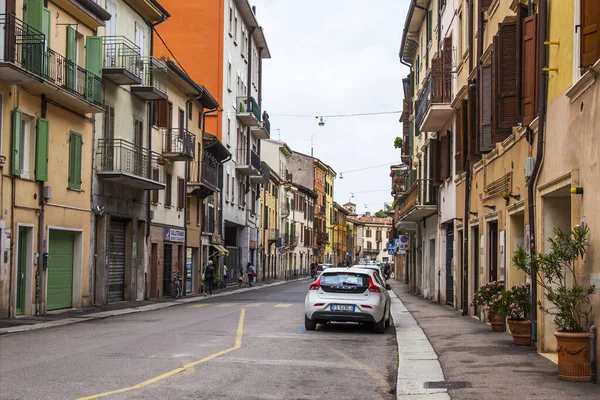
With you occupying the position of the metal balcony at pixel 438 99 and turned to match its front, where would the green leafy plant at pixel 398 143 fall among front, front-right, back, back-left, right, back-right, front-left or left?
right

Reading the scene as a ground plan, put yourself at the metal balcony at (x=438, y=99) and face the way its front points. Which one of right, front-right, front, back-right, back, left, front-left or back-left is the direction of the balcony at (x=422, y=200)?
right

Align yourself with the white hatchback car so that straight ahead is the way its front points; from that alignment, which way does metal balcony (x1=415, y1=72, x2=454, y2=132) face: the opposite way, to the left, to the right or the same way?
to the left

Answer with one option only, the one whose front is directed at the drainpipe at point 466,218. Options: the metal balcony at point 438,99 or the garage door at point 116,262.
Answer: the garage door

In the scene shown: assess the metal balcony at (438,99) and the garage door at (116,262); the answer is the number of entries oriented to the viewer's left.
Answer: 1

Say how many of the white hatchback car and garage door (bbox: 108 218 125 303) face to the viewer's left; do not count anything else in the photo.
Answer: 0

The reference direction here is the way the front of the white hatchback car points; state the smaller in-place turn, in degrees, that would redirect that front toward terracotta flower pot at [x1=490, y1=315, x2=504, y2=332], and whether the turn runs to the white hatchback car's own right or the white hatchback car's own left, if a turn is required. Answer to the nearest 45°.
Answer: approximately 90° to the white hatchback car's own right

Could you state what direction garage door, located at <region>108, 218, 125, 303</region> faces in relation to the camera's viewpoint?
facing the viewer and to the right of the viewer

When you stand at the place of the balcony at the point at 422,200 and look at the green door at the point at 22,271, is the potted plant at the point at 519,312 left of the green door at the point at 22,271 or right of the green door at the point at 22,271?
left

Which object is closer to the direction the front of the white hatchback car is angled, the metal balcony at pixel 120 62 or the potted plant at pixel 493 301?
the metal balcony

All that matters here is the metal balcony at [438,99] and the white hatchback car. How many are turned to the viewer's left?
1

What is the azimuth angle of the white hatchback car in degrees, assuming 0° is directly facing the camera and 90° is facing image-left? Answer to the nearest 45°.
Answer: approximately 180°

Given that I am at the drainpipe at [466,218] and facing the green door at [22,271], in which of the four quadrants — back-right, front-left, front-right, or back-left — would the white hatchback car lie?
front-left

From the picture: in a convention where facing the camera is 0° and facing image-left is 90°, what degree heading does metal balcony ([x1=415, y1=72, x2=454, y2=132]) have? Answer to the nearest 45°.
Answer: approximately 90°

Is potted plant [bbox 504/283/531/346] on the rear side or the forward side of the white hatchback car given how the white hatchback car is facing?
on the rear side

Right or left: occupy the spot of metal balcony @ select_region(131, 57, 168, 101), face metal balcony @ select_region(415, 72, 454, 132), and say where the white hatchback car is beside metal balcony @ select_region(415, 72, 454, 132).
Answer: right
